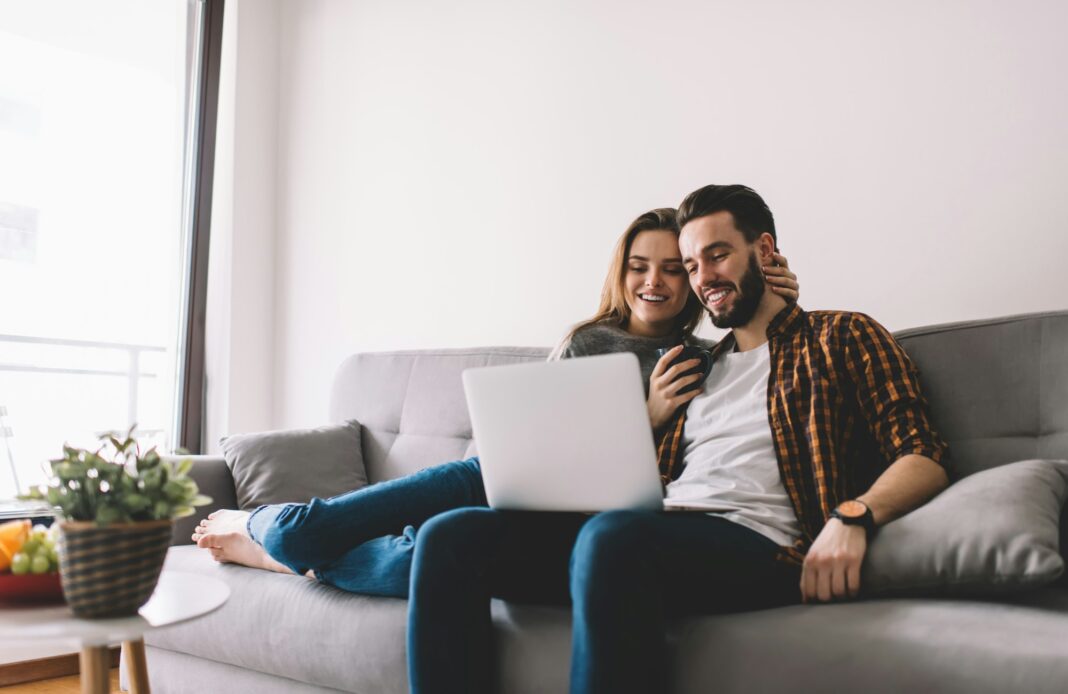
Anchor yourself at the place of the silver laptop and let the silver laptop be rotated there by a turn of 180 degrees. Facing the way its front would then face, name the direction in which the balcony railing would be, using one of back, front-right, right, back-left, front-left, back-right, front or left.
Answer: right

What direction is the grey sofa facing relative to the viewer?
toward the camera

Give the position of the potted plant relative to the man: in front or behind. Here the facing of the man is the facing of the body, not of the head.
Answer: in front

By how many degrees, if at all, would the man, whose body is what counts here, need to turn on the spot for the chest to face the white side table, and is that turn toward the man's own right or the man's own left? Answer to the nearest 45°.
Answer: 0° — they already face it

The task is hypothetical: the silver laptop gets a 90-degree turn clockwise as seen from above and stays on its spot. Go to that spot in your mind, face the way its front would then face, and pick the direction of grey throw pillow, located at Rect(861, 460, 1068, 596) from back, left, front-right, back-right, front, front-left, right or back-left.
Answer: front-left

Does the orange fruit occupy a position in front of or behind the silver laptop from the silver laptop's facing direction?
behind

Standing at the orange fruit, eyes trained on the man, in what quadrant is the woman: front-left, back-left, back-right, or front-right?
front-left

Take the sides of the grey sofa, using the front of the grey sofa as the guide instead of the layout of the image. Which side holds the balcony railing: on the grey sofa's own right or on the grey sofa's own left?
on the grey sofa's own right

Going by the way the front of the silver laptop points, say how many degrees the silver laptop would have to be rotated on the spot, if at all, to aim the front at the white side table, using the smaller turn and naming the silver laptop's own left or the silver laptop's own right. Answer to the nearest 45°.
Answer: approximately 135° to the silver laptop's own left

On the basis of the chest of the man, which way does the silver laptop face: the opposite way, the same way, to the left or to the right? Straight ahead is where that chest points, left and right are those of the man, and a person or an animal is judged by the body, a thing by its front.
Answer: the opposite way

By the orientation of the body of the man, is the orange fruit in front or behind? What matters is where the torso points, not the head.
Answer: in front

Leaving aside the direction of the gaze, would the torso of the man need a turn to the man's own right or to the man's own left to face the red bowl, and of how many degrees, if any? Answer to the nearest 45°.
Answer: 0° — they already face it

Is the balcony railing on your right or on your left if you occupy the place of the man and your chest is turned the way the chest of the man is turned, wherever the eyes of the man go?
on your right

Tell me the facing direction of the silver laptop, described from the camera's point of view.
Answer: facing away from the viewer and to the right of the viewer

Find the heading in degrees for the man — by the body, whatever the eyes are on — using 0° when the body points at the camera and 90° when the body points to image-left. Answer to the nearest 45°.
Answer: approximately 45°

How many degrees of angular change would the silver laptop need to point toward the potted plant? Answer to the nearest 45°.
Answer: approximately 135° to its left
